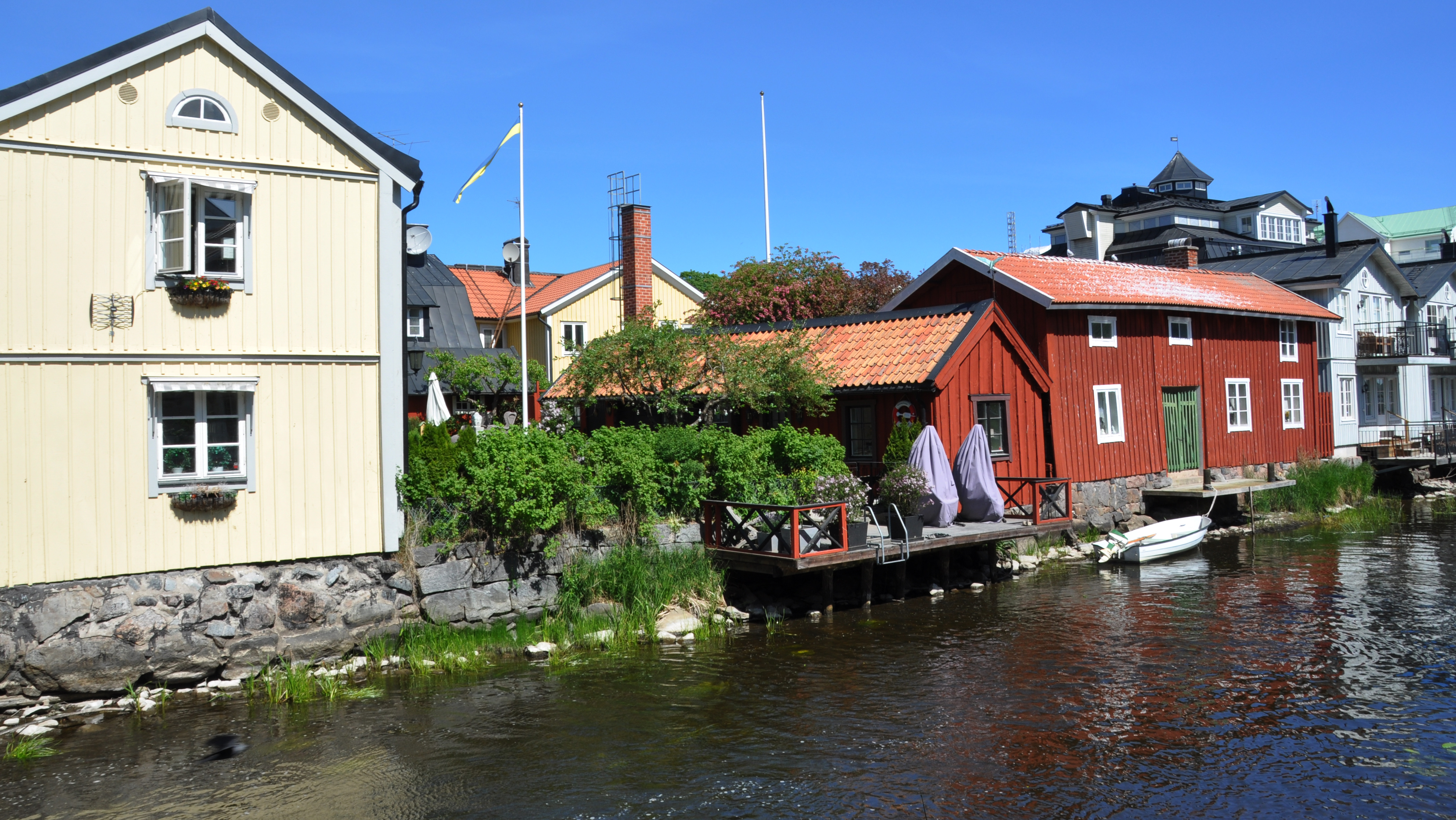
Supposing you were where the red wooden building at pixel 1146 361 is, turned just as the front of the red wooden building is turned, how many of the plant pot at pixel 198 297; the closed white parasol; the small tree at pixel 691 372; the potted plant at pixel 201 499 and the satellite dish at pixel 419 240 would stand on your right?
5

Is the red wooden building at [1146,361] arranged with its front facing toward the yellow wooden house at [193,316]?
no

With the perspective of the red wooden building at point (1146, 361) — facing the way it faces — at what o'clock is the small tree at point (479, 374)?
The small tree is roughly at 4 o'clock from the red wooden building.

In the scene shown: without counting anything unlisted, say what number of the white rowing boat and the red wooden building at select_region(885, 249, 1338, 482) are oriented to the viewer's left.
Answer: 0

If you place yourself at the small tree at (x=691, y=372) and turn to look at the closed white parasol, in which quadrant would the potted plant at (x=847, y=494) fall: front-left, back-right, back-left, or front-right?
back-left

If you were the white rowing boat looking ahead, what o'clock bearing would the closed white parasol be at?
The closed white parasol is roughly at 8 o'clock from the white rowing boat.

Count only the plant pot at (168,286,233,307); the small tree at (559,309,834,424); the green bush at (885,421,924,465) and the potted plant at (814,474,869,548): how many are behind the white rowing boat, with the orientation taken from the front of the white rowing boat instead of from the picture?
4

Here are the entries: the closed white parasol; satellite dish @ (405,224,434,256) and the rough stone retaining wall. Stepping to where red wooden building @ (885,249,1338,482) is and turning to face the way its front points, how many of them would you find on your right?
3

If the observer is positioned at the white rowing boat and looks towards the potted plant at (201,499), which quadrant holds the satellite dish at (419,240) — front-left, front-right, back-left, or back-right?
front-right

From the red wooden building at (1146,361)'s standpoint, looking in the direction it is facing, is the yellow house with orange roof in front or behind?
behind

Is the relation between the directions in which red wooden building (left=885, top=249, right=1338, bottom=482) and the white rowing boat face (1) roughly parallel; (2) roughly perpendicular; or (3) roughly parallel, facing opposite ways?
roughly perpendicular

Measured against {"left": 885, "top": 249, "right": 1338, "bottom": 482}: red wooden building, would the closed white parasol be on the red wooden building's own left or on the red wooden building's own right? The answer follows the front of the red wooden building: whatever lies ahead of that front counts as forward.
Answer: on the red wooden building's own right

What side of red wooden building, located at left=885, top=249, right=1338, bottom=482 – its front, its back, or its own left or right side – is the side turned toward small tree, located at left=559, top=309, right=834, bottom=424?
right

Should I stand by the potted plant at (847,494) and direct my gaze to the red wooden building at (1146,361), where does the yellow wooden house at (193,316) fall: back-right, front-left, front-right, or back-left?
back-left

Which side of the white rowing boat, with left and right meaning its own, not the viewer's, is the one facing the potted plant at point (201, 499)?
back

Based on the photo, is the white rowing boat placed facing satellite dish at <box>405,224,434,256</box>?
no

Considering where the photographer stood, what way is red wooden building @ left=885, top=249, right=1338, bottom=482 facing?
facing the viewer and to the right of the viewer
